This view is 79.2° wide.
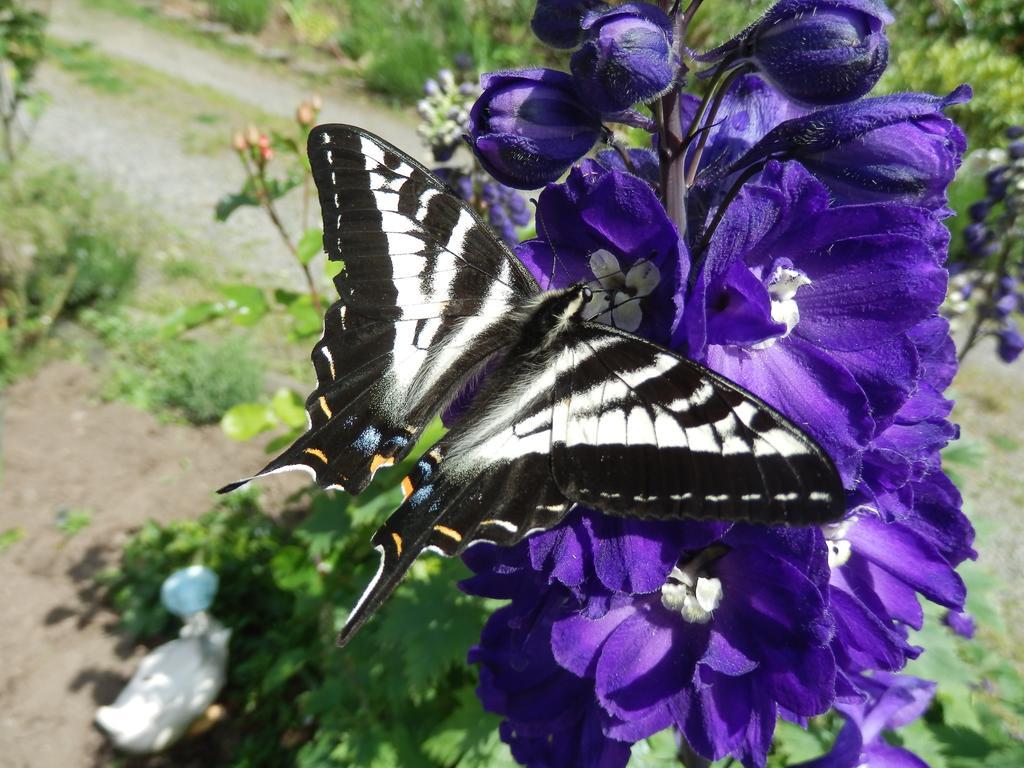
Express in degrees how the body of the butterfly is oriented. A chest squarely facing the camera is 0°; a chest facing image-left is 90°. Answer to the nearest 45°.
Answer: approximately 225°

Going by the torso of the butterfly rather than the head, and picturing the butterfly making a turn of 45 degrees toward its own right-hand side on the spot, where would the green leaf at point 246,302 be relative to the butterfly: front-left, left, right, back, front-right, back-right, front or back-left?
back-left

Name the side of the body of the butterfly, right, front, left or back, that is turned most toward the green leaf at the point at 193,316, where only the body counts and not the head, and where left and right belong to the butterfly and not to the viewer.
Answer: left

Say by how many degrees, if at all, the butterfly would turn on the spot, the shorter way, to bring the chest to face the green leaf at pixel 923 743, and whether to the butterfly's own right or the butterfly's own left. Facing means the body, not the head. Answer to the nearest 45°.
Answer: approximately 45° to the butterfly's own right

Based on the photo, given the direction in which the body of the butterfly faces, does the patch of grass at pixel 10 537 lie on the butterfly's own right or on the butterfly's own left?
on the butterfly's own left
